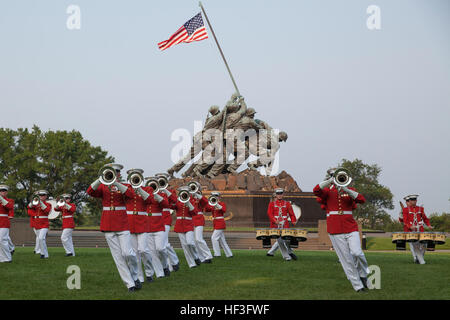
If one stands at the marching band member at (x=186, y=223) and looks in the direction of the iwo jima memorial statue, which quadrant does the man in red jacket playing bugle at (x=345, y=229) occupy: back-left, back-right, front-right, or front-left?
back-right

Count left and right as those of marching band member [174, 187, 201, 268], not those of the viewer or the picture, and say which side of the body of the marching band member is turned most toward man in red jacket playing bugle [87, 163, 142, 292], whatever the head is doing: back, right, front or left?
front

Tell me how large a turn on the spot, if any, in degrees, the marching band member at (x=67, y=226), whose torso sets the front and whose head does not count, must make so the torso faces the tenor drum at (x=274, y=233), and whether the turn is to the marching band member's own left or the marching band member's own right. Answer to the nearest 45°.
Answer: approximately 90° to the marching band member's own left

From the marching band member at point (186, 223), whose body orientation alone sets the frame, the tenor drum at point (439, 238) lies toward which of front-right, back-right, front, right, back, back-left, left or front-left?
left

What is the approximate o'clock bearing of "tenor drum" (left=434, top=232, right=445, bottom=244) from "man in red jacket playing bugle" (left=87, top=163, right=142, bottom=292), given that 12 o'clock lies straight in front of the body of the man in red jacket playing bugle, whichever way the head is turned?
The tenor drum is roughly at 8 o'clock from the man in red jacket playing bugle.

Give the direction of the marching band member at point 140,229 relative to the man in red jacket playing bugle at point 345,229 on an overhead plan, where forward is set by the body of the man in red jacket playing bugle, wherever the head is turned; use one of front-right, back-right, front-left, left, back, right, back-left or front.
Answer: right

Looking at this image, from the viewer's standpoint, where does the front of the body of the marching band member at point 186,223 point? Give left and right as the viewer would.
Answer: facing the viewer

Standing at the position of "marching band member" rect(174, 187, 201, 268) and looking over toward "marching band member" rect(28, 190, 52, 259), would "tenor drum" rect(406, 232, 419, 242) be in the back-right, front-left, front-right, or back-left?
back-right
